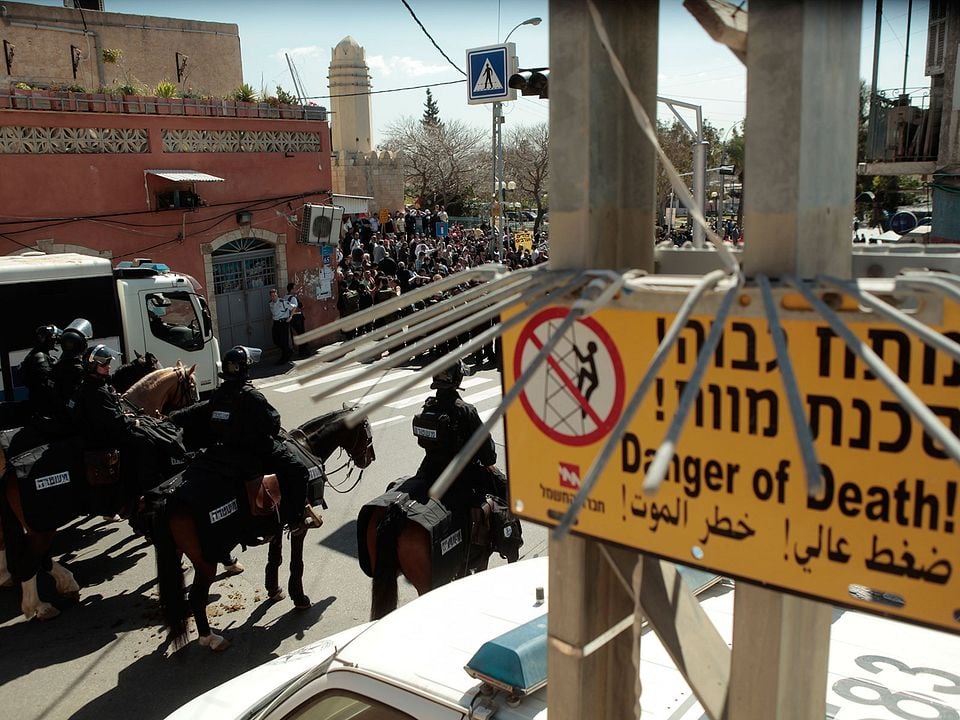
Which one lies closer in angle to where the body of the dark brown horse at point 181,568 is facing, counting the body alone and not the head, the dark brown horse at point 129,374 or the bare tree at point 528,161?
the bare tree

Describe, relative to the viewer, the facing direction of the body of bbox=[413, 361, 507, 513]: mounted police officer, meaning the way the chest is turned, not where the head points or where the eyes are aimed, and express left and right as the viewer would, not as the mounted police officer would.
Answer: facing away from the viewer and to the right of the viewer

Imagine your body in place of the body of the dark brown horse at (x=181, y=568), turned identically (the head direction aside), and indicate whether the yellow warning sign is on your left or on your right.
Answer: on your right

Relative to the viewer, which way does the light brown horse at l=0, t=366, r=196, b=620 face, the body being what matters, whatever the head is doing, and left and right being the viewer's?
facing away from the viewer and to the right of the viewer

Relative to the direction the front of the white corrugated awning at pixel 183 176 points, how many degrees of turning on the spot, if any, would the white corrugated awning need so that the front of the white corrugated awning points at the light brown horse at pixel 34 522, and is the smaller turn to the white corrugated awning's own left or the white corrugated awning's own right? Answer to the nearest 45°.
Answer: approximately 45° to the white corrugated awning's own right

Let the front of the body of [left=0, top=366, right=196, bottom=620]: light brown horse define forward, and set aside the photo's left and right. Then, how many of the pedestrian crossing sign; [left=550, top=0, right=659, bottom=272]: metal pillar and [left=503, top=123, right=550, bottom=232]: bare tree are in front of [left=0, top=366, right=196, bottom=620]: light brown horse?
2

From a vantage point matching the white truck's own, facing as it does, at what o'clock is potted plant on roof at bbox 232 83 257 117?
The potted plant on roof is roughly at 10 o'clock from the white truck.

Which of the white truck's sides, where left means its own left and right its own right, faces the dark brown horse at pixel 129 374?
right

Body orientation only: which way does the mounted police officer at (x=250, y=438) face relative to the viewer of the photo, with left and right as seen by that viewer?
facing away from the viewer and to the right of the viewer

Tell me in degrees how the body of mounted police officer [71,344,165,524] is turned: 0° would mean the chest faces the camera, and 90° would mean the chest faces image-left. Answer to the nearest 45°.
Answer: approximately 270°

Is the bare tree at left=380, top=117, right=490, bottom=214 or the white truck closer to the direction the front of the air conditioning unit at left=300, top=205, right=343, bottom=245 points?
the white truck
